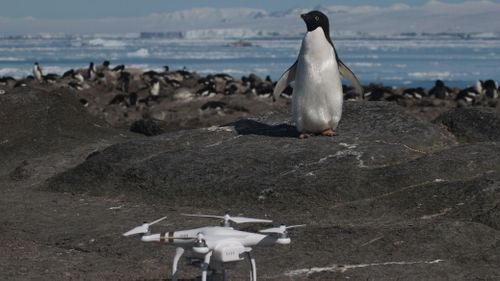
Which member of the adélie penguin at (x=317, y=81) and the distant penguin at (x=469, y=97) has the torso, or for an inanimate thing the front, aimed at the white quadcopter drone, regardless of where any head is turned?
the adélie penguin

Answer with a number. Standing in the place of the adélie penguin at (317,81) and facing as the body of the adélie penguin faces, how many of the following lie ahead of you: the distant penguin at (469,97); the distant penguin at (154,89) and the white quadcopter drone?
1

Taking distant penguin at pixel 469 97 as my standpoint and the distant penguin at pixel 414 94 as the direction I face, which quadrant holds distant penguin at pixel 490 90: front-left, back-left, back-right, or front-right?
back-right

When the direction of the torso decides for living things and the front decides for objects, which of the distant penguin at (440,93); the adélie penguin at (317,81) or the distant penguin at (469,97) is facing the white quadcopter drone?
the adélie penguin

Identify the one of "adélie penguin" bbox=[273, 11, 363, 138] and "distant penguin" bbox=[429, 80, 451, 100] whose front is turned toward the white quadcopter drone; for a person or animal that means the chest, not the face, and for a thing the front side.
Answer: the adélie penguin

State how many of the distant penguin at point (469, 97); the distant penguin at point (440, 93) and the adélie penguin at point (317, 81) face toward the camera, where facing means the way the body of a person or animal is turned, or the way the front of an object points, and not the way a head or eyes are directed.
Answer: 1

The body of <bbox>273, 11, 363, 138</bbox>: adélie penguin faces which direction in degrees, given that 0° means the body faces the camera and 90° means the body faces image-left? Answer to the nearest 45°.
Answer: approximately 0°
